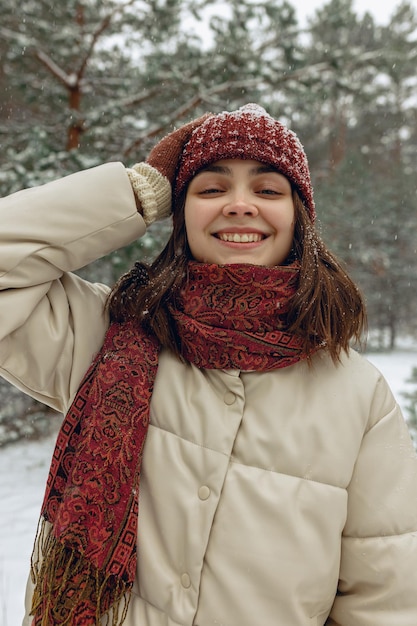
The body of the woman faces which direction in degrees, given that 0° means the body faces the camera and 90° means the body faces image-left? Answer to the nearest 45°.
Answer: approximately 0°
